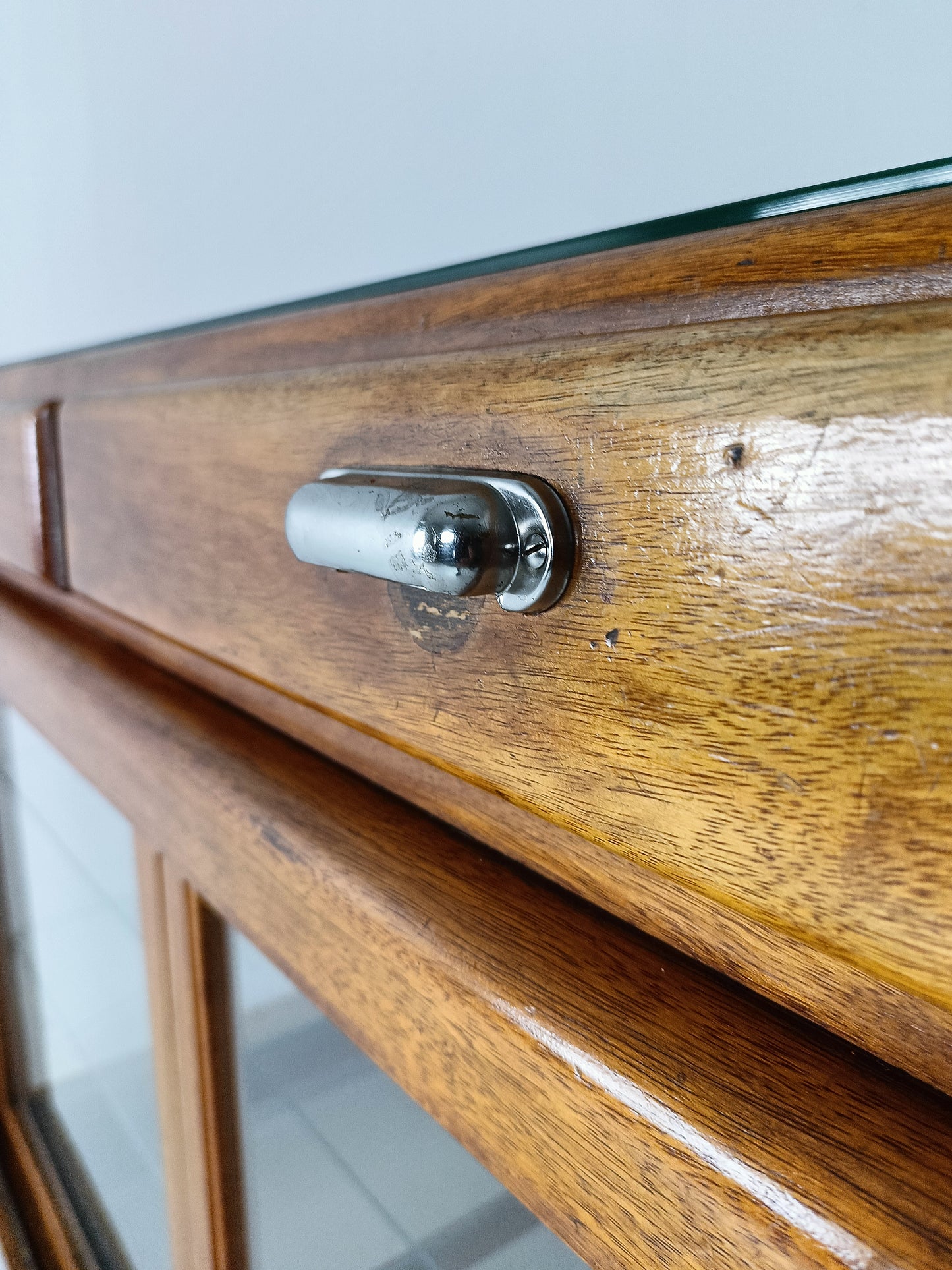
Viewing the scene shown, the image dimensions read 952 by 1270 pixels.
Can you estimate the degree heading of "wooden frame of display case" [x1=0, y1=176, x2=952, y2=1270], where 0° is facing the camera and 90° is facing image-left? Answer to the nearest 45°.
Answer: approximately 45°
